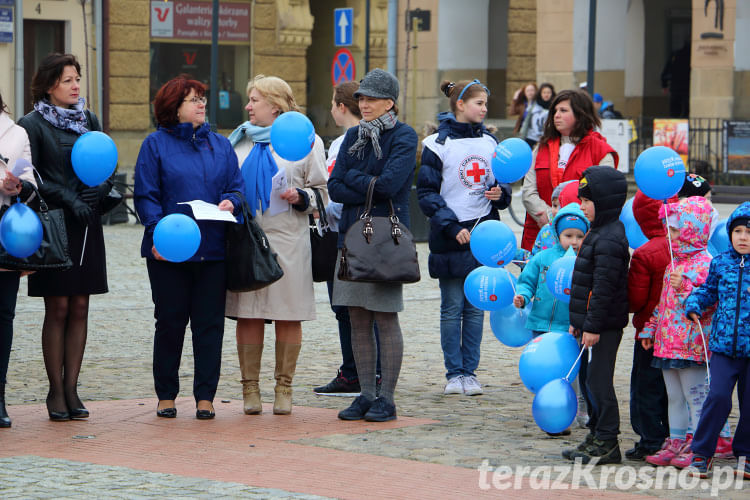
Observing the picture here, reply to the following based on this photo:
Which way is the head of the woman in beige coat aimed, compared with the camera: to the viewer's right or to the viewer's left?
to the viewer's left

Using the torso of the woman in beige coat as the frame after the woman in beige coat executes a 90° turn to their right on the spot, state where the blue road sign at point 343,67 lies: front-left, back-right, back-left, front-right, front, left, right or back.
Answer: front-right

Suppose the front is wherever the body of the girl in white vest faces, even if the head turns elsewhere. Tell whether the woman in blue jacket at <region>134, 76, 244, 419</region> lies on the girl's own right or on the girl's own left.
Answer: on the girl's own right

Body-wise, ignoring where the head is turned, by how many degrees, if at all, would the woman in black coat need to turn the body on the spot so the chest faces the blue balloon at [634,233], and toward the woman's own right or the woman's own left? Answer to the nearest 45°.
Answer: approximately 45° to the woman's own left

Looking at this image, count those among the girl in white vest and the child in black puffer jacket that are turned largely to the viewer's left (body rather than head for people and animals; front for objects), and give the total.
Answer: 1

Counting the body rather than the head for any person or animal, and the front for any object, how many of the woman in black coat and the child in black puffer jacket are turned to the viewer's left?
1

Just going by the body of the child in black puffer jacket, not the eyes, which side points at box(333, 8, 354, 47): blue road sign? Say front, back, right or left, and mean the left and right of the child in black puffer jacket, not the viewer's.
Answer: right

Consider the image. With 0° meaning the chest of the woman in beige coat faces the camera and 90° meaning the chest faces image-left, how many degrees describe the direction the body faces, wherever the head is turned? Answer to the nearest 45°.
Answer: approximately 45°

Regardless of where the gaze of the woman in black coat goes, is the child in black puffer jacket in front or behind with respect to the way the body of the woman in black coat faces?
in front

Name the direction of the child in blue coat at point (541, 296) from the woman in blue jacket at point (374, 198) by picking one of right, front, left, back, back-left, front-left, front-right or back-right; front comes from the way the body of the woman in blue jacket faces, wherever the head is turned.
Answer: back-left

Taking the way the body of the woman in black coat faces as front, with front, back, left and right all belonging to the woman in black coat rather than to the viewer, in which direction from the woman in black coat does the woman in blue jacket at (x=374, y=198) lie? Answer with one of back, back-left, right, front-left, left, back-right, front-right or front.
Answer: front-left

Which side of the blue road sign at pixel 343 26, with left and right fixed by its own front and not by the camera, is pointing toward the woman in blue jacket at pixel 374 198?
front

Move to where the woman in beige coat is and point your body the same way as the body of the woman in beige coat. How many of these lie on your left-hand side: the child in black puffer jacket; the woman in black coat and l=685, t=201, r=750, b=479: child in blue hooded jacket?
2
